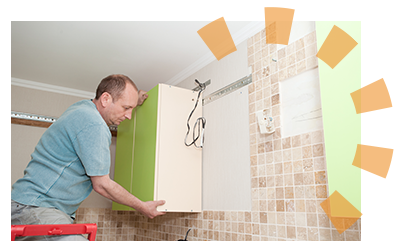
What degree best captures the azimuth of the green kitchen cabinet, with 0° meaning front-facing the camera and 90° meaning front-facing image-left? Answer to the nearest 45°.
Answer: approximately 45°

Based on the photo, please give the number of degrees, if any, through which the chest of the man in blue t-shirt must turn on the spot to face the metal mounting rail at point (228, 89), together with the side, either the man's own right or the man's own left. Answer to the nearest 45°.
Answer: approximately 45° to the man's own left

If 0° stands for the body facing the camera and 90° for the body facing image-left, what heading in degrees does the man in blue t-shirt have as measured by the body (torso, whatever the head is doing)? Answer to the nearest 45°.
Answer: approximately 270°

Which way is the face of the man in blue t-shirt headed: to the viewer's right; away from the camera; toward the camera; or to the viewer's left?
to the viewer's right

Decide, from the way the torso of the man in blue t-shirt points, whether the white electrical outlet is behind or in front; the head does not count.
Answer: in front
